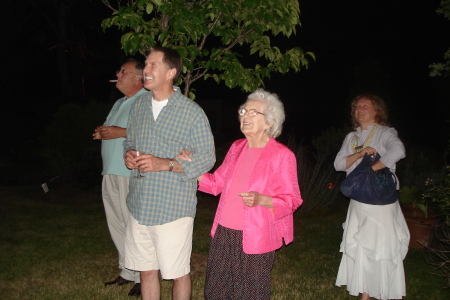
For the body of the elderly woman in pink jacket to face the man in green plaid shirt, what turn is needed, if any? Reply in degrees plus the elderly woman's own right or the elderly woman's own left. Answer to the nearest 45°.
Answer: approximately 45° to the elderly woman's own right

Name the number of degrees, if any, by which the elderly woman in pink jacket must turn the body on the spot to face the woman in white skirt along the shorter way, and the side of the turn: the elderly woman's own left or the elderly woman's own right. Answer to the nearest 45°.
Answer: approximately 180°

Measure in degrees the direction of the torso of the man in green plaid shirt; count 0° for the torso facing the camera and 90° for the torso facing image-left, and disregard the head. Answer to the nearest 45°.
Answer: approximately 45°

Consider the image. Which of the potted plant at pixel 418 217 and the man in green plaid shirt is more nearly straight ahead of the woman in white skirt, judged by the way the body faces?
the man in green plaid shirt

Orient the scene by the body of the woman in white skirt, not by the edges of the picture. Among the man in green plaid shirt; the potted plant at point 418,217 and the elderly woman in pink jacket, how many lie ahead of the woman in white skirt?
2

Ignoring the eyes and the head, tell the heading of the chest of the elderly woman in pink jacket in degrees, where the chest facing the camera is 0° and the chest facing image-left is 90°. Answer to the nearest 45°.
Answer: approximately 45°

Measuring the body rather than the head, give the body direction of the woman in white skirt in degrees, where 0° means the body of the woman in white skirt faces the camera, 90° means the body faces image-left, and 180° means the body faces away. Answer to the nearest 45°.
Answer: approximately 45°

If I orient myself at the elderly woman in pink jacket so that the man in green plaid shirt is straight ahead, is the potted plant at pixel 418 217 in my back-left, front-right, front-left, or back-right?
back-right

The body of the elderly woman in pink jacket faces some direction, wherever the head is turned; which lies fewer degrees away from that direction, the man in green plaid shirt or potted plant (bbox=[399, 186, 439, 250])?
the man in green plaid shirt

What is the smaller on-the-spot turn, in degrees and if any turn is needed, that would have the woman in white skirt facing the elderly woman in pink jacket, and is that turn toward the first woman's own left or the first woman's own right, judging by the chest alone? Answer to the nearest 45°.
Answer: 0° — they already face them

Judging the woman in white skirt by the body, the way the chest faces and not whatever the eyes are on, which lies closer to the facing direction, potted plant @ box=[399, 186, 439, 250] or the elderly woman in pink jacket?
the elderly woman in pink jacket

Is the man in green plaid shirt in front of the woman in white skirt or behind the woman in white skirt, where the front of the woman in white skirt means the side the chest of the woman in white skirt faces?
in front

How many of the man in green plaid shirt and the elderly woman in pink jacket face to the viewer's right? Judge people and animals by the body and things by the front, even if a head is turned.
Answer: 0

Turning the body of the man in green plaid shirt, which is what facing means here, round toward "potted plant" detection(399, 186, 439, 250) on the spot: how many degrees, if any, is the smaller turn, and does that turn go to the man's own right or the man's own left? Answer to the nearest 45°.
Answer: approximately 180°
